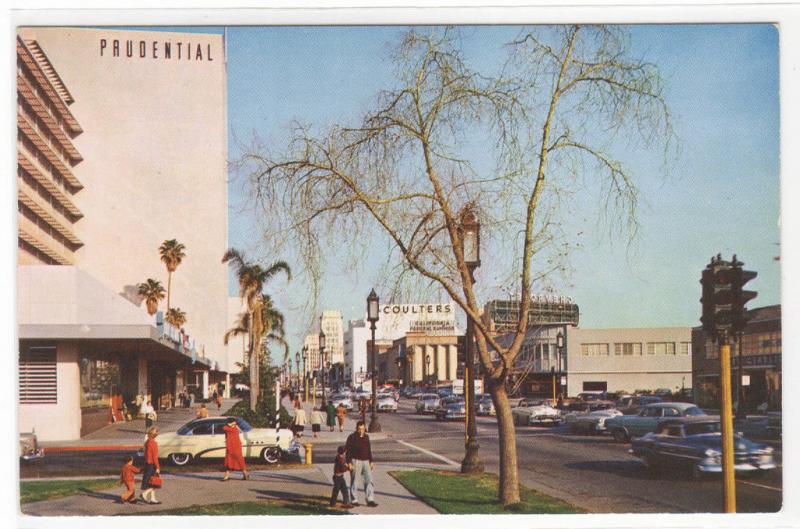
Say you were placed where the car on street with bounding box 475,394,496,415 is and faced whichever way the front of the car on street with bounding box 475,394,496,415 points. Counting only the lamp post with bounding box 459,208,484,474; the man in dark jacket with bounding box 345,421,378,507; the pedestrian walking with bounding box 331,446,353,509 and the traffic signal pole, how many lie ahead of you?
4

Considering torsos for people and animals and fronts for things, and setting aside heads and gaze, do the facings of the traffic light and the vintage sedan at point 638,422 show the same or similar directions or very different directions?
very different directions

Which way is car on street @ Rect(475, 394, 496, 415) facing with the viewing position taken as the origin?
facing the viewer

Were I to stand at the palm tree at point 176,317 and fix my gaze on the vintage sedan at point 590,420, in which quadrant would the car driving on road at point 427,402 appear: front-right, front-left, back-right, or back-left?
front-left

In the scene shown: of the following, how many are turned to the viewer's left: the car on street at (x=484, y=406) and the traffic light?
0

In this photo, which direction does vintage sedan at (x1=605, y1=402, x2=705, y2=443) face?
to the viewer's left

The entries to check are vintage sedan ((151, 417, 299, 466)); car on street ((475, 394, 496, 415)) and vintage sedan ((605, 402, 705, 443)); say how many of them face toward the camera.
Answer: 1
